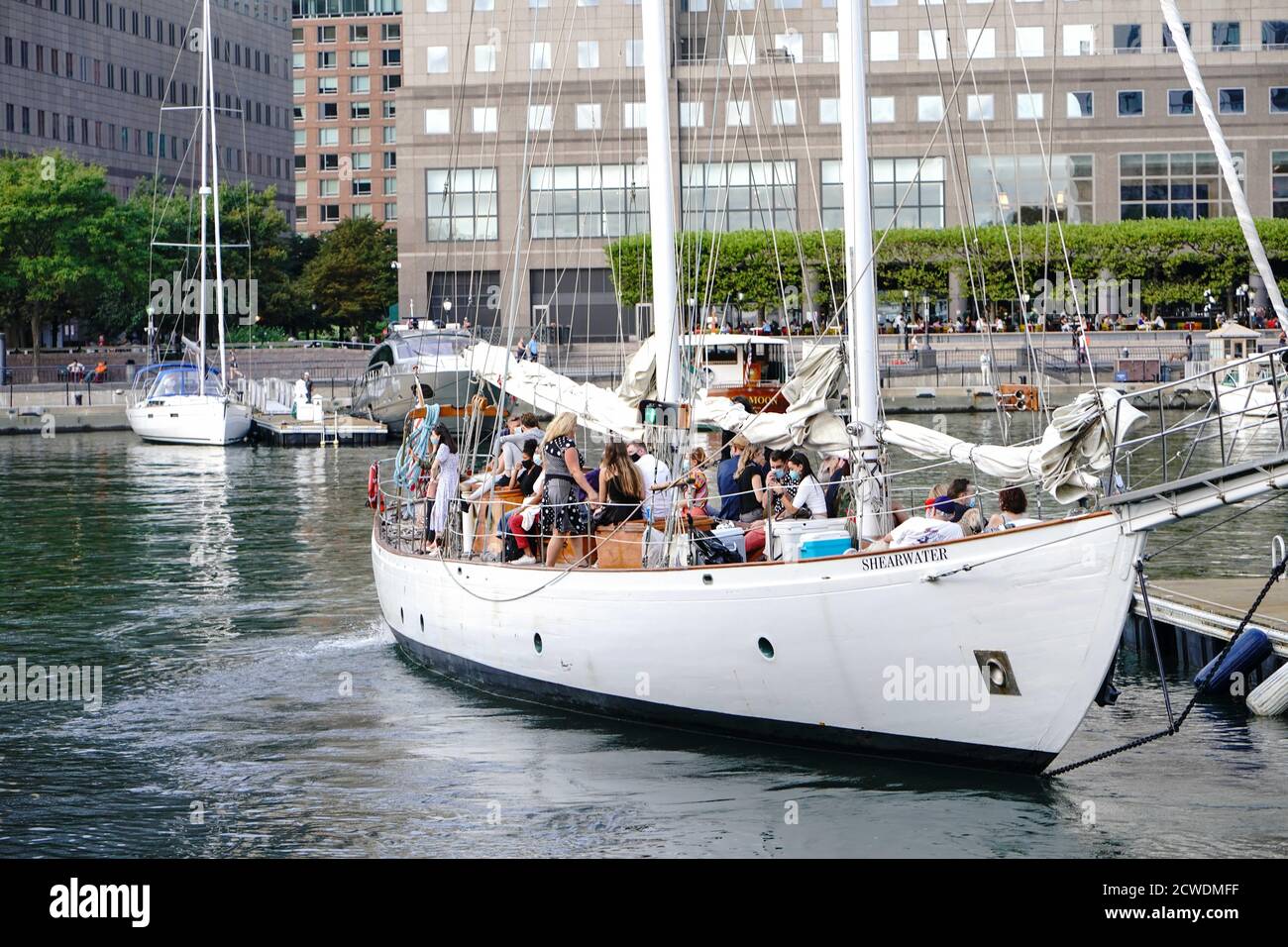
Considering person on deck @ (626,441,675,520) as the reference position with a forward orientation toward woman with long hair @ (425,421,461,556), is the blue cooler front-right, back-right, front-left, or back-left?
back-left

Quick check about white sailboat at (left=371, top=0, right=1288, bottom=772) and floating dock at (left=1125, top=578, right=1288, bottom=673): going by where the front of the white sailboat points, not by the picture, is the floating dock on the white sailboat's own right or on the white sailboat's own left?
on the white sailboat's own left

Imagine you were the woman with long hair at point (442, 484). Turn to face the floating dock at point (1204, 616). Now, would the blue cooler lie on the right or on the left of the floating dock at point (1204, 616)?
right

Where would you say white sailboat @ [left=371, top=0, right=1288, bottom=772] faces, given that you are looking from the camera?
facing the viewer and to the right of the viewer
